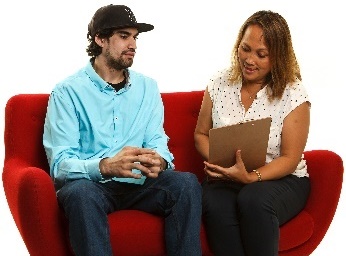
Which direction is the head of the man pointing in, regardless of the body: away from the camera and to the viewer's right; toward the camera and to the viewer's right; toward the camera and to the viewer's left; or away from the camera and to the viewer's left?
toward the camera and to the viewer's right

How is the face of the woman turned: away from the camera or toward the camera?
toward the camera

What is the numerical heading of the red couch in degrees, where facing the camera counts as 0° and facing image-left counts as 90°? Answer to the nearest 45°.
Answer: approximately 0°
